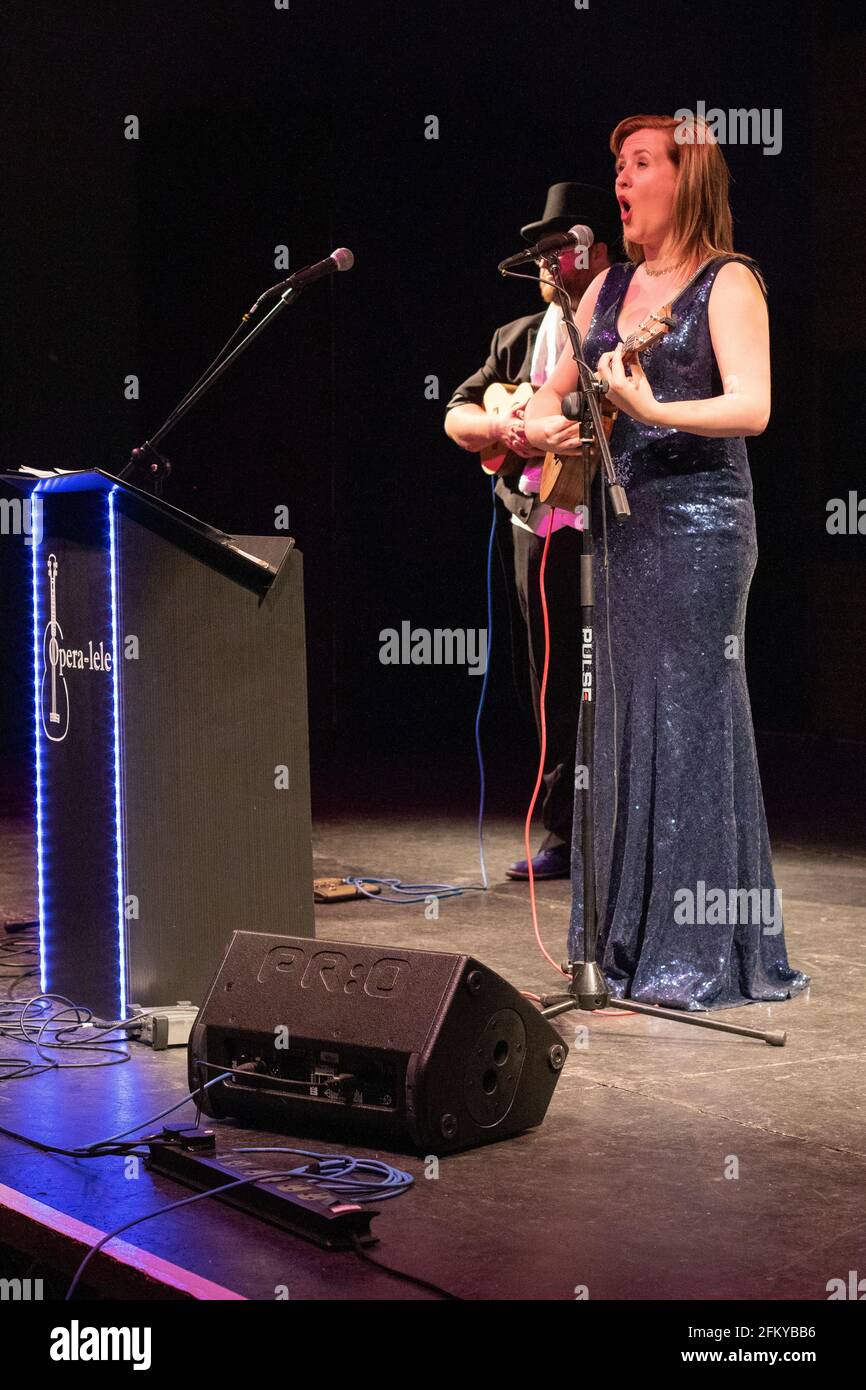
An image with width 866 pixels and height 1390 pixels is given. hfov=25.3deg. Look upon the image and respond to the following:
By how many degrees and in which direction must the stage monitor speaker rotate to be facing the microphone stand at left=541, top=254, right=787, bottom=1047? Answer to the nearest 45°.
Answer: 0° — it already faces it

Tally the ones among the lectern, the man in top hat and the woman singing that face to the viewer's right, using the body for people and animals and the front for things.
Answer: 0

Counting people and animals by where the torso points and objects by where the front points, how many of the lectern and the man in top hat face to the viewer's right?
0

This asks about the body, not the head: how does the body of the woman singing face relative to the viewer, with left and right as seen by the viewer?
facing the viewer and to the left of the viewer

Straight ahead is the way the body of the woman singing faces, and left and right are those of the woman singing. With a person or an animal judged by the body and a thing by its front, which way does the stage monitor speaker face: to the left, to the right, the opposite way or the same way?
the opposite way

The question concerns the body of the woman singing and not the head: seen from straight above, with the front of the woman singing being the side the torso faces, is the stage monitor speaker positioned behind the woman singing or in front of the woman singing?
in front

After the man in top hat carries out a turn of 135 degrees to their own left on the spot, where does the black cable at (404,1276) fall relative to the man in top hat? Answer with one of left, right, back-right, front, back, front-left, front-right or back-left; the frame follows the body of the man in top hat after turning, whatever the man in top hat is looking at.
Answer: right

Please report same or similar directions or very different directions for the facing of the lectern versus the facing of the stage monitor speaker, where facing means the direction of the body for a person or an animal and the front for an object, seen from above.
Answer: very different directions

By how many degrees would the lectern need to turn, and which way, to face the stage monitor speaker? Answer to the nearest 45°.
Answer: approximately 45° to its left

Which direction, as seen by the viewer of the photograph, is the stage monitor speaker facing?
facing away from the viewer and to the right of the viewer

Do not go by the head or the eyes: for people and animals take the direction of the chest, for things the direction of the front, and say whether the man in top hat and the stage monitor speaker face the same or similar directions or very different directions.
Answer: very different directions

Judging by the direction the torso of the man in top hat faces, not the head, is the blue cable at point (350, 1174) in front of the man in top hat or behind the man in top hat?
in front

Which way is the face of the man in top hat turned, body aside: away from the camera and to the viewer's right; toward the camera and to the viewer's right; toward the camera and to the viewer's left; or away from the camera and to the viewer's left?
toward the camera and to the viewer's left

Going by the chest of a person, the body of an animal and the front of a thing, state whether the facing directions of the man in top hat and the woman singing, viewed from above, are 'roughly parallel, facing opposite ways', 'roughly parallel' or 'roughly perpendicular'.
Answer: roughly parallel

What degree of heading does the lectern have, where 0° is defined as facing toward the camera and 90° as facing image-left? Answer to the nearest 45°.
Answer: approximately 45°
